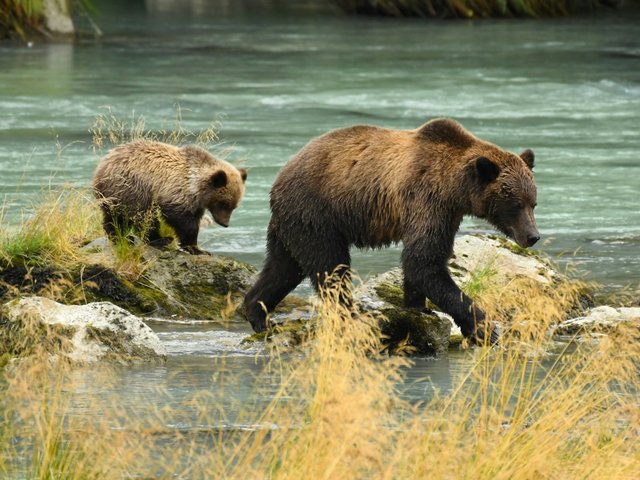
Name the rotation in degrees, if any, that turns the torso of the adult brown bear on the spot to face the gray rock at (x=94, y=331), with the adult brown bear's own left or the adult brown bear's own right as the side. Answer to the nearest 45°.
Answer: approximately 135° to the adult brown bear's own right

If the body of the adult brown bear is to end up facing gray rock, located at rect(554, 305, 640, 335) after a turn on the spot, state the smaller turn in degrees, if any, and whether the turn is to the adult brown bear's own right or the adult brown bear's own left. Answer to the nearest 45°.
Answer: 0° — it already faces it

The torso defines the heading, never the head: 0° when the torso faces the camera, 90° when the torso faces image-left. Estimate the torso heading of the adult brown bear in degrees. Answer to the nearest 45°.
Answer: approximately 270°

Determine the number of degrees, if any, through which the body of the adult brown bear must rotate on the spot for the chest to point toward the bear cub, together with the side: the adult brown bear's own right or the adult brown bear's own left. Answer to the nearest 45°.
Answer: approximately 135° to the adult brown bear's own left
